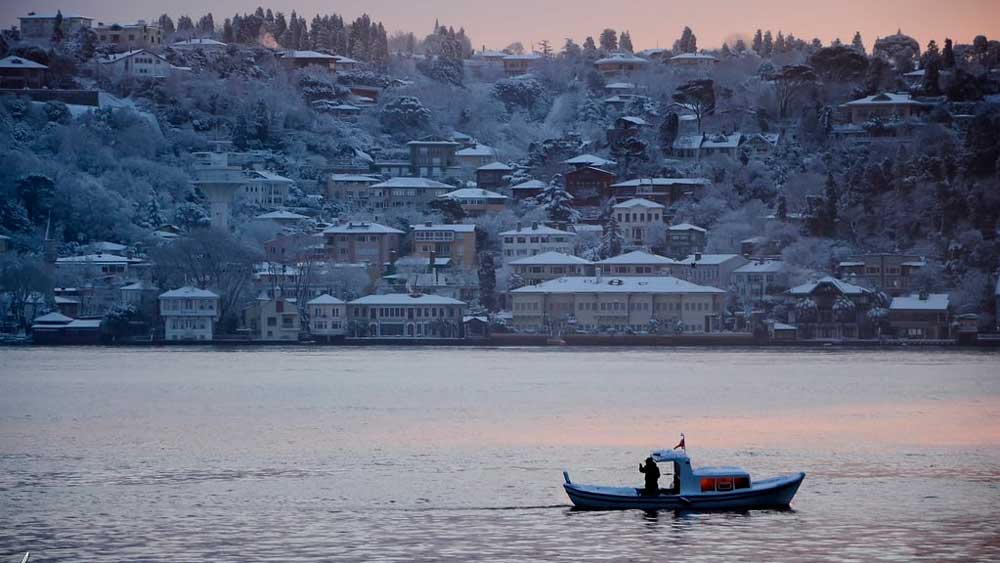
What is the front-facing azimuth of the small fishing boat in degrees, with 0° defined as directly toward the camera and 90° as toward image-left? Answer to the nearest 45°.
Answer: approximately 270°
